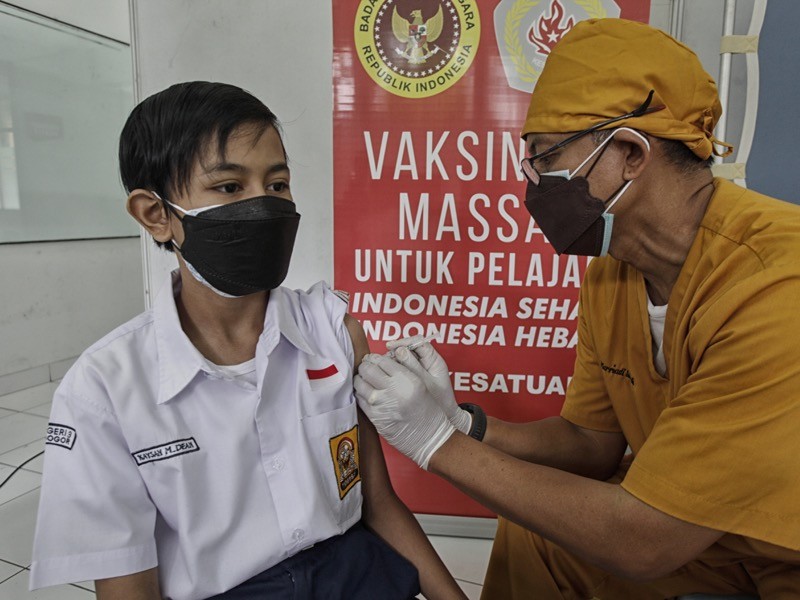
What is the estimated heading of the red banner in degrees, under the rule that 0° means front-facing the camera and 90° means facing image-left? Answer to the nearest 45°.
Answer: approximately 0°

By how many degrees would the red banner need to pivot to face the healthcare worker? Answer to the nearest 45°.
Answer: approximately 45° to its left

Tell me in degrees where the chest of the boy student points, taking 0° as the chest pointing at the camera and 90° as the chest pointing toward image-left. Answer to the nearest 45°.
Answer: approximately 315°

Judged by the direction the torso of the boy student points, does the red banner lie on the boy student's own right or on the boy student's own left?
on the boy student's own left

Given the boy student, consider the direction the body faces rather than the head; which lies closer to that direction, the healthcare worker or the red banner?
the healthcare worker

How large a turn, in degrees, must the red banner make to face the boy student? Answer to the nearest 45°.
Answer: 0° — it already faces them

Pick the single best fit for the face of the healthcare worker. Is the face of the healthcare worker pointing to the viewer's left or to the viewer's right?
to the viewer's left
